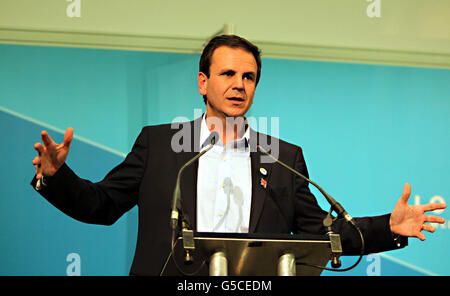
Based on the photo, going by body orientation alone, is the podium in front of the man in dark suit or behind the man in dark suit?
in front

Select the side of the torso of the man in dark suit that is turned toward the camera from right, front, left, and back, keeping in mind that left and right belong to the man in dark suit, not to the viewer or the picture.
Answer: front

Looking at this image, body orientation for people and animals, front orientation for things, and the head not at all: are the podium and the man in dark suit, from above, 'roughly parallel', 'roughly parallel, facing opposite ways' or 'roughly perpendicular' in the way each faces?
roughly parallel

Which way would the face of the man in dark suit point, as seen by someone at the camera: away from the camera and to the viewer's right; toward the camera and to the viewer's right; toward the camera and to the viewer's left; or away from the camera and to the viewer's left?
toward the camera and to the viewer's right
